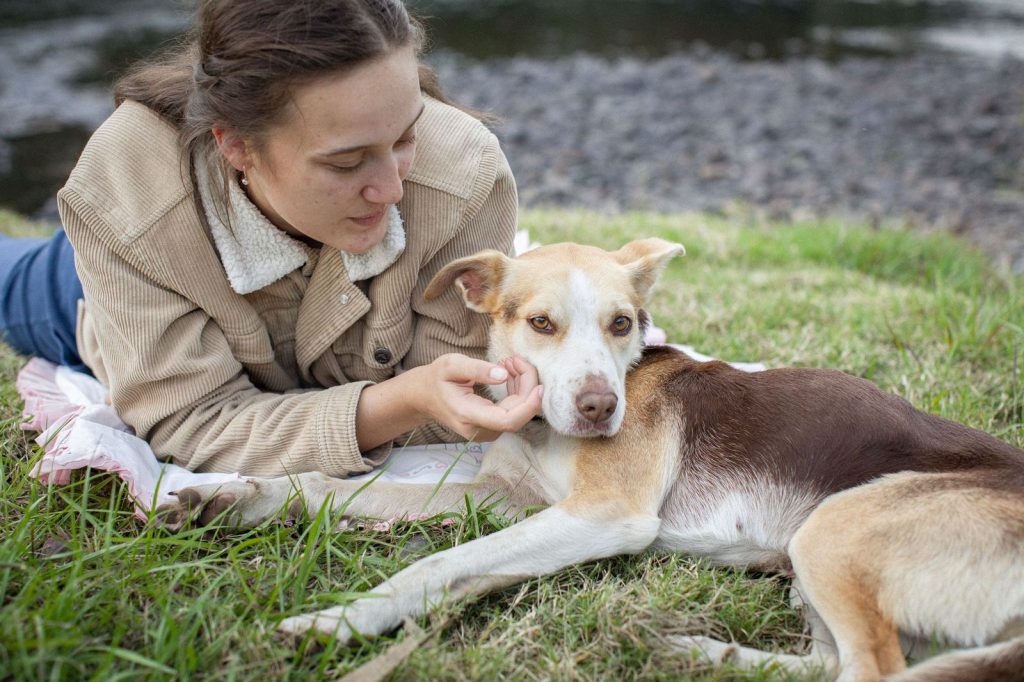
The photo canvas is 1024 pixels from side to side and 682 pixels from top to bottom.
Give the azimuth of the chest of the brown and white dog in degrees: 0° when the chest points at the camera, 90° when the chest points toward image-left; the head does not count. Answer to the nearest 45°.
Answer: approximately 90°

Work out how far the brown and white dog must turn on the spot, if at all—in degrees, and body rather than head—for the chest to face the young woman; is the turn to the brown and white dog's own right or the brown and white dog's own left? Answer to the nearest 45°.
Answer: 0° — it already faces them
